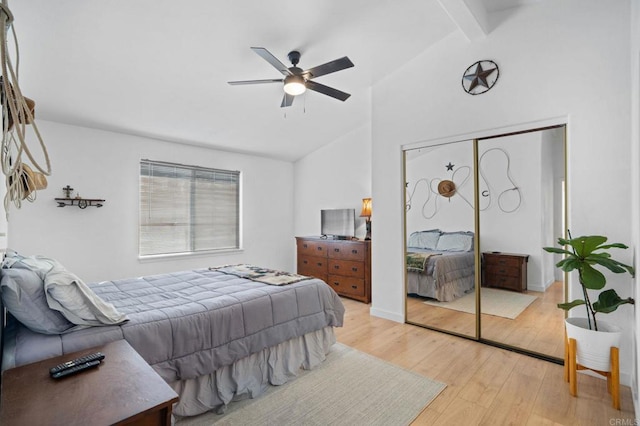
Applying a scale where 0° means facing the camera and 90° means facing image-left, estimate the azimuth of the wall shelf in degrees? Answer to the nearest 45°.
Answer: approximately 0°

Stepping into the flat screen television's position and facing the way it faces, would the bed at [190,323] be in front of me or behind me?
in front

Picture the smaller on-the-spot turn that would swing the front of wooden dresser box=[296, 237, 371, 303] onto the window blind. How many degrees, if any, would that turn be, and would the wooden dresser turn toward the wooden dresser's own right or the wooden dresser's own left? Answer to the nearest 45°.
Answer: approximately 45° to the wooden dresser's own right

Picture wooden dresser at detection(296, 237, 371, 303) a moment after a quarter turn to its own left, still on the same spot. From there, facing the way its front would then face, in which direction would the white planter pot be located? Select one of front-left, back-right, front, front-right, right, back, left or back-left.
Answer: front

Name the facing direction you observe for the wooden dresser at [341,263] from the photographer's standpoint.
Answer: facing the viewer and to the left of the viewer

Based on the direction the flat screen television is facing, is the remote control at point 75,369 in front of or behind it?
in front

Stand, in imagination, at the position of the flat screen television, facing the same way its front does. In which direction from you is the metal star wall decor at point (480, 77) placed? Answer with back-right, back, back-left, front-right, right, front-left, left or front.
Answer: left

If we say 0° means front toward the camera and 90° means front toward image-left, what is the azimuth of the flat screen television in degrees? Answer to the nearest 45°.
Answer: approximately 45°

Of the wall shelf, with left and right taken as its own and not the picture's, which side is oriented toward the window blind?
left

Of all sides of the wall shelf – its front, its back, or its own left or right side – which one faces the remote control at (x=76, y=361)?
front

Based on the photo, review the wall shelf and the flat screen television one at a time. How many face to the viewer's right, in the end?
0

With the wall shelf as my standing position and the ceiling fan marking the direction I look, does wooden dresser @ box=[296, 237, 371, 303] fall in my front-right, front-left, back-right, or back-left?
front-left

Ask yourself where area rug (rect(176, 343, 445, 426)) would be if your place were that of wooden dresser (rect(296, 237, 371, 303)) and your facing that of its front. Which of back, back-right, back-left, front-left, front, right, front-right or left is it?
front-left

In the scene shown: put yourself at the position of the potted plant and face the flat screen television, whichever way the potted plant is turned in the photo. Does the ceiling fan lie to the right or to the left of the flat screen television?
left
